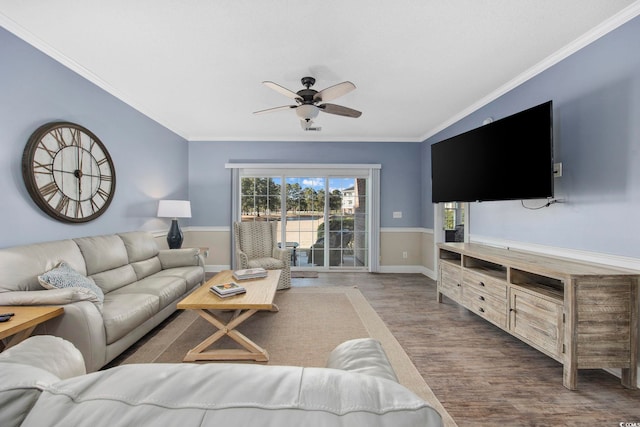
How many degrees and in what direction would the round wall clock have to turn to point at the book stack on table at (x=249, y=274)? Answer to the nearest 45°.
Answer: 0° — it already faces it

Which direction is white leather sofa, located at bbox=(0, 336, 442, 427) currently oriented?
away from the camera

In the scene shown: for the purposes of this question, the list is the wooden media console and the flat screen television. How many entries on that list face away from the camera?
0

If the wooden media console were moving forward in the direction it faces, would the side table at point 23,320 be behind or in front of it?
in front

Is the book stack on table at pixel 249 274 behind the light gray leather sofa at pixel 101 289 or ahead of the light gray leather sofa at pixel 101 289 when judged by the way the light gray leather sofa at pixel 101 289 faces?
ahead

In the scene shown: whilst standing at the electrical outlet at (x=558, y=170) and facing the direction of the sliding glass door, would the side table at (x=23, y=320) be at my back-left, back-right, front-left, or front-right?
front-left

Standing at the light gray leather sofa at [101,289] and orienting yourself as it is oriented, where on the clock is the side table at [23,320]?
The side table is roughly at 3 o'clock from the light gray leather sofa.

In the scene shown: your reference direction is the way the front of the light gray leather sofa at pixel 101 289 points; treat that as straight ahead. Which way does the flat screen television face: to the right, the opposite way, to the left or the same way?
the opposite way

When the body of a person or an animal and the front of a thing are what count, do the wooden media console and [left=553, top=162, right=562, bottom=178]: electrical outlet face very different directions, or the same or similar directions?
same or similar directions

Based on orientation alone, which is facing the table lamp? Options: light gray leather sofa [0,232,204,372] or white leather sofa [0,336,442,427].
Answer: white leather sofa [0,336,442,427]

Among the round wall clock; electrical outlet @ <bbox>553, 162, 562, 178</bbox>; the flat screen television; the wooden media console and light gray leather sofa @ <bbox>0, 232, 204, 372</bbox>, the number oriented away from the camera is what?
0

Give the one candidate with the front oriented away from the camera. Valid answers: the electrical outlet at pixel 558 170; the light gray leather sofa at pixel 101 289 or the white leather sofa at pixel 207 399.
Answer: the white leather sofa at pixel 207 399

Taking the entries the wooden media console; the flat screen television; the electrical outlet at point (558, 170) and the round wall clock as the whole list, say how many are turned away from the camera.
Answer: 0

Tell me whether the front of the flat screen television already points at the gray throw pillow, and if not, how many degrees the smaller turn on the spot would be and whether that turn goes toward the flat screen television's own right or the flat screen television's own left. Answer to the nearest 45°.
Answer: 0° — it already faces it

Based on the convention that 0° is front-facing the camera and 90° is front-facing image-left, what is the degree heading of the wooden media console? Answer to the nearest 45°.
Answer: approximately 45°

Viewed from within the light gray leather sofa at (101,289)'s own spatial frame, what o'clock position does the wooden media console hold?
The wooden media console is roughly at 12 o'clock from the light gray leather sofa.

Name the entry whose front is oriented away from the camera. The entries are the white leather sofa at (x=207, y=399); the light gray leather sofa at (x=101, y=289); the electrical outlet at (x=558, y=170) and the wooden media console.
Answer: the white leather sofa at (x=207, y=399)

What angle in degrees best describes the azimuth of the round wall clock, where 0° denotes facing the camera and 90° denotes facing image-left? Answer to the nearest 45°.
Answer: approximately 315°

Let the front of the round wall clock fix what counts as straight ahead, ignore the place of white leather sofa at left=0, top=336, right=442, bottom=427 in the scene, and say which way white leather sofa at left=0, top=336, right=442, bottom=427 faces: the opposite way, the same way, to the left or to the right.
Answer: to the left

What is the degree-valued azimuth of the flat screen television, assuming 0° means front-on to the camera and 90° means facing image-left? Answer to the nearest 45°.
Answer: approximately 45°

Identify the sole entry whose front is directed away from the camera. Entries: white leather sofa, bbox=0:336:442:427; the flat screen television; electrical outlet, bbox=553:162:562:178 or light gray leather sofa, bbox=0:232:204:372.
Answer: white leather sofa, bbox=0:336:442:427
